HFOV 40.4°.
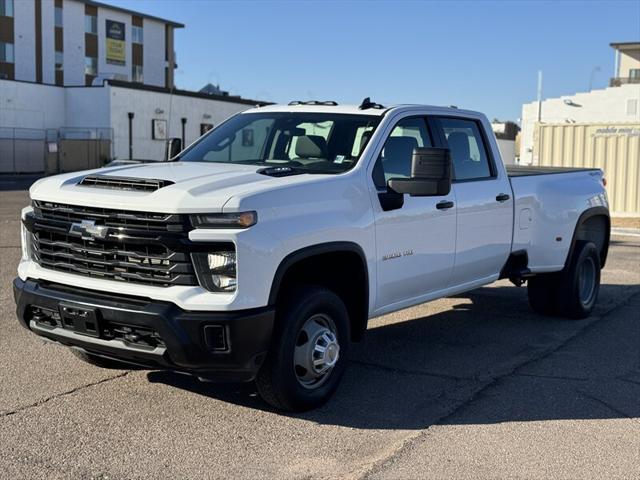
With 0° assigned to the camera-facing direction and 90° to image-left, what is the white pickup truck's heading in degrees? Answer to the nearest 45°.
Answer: approximately 45°

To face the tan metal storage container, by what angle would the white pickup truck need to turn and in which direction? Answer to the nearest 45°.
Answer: approximately 180°
